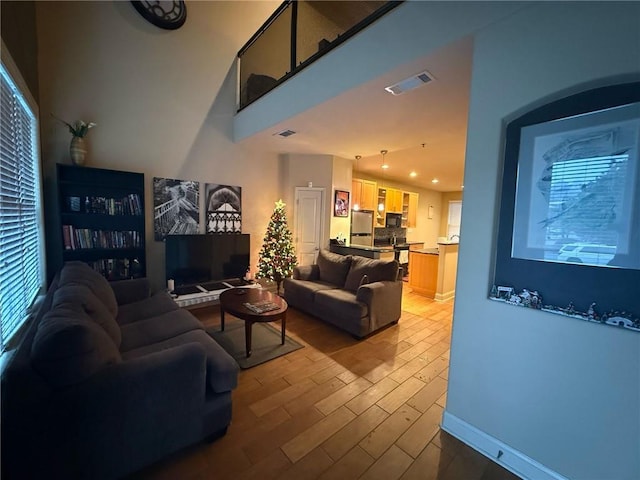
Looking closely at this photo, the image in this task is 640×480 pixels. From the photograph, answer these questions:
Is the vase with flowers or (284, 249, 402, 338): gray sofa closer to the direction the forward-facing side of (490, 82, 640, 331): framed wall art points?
the vase with flowers

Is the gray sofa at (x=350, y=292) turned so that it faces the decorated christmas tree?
no

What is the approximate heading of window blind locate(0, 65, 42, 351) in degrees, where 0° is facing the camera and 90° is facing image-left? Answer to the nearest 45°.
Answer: approximately 270°

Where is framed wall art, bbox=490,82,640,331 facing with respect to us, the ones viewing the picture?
facing the viewer and to the left of the viewer

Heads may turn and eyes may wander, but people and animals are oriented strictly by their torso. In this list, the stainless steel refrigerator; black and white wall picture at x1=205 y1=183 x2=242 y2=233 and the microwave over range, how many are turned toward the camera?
3

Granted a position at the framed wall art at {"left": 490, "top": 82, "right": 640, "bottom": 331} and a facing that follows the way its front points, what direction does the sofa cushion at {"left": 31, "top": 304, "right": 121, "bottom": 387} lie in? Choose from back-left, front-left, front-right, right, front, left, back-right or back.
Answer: front

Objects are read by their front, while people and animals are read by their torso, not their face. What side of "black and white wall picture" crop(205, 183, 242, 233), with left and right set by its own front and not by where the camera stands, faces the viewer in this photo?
front

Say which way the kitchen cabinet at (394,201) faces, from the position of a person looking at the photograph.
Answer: facing the viewer

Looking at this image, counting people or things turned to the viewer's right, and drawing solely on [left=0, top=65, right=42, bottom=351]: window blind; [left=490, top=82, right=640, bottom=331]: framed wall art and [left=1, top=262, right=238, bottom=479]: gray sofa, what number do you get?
2

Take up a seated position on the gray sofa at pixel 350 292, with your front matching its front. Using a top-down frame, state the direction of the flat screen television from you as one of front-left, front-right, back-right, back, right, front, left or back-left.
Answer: front-right

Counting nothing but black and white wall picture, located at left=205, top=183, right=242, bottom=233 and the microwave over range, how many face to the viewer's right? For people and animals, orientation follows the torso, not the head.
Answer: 0

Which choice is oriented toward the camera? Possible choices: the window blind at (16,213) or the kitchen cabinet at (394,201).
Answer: the kitchen cabinet

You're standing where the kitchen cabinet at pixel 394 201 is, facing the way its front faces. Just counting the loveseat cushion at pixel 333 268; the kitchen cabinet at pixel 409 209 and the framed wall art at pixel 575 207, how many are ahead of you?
2

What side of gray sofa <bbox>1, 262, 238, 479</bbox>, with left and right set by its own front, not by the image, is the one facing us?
right

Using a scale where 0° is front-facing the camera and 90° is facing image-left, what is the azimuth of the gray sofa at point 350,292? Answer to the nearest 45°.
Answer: approximately 45°

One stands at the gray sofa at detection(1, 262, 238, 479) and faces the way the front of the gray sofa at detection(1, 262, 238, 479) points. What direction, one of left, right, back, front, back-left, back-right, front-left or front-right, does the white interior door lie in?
front-left

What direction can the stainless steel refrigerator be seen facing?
toward the camera
